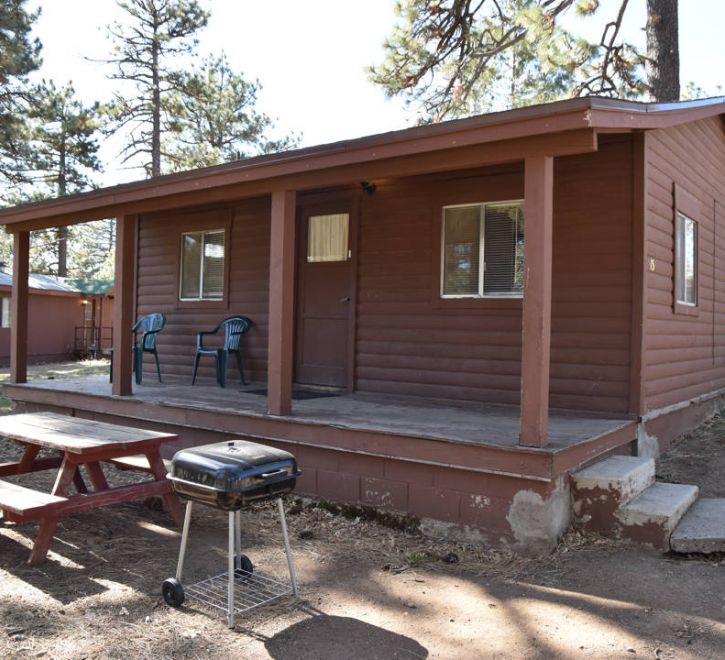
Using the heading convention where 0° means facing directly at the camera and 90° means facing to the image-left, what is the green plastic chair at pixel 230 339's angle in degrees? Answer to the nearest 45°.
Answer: approximately 45°

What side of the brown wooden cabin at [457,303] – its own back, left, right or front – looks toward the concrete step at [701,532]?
left

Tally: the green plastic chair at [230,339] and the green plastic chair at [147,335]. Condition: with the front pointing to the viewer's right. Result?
0

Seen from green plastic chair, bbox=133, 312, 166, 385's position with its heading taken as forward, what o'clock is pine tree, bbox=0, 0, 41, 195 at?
The pine tree is roughly at 4 o'clock from the green plastic chair.

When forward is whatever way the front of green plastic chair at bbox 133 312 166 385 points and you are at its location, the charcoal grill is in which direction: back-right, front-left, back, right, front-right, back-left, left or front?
front-left

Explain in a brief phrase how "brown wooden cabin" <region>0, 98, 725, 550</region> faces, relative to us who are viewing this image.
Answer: facing the viewer and to the left of the viewer

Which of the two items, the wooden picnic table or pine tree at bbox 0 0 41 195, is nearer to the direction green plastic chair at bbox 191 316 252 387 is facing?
the wooden picnic table

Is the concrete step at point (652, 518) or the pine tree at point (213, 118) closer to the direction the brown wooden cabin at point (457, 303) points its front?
the concrete step

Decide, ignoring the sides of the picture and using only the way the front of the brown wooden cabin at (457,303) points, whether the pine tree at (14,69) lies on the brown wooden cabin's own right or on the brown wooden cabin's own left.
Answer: on the brown wooden cabin's own right
